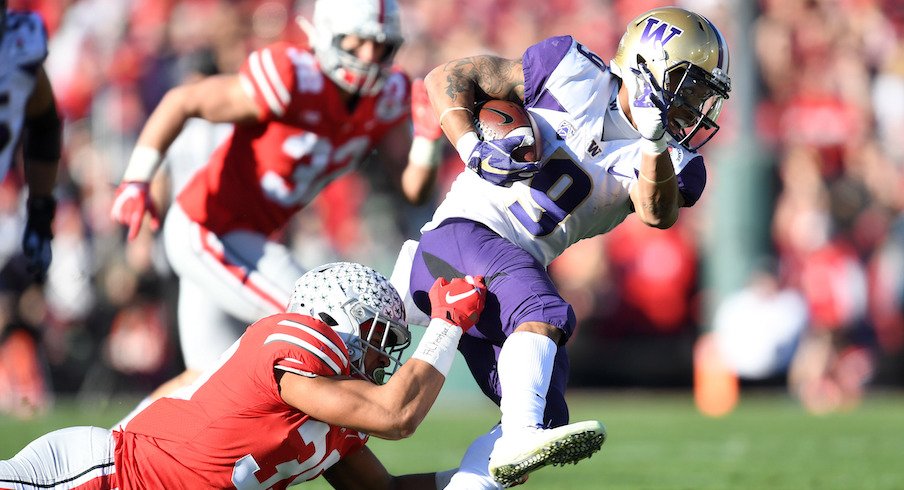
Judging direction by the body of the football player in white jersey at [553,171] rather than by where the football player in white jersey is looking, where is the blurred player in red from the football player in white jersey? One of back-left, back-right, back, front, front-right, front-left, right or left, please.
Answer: back

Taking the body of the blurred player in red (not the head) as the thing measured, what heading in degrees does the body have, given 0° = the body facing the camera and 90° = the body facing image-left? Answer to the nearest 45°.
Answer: approximately 315°

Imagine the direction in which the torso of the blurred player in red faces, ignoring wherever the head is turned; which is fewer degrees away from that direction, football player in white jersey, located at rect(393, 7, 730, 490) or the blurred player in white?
the football player in white jersey

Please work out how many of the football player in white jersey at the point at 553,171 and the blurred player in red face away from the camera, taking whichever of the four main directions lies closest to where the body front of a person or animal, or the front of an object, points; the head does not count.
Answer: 0

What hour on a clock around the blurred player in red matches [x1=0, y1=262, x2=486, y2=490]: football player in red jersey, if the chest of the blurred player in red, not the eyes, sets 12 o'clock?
The football player in red jersey is roughly at 1 o'clock from the blurred player in red.

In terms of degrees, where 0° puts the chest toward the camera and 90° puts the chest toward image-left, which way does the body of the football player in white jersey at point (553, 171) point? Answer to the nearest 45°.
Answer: approximately 315°
